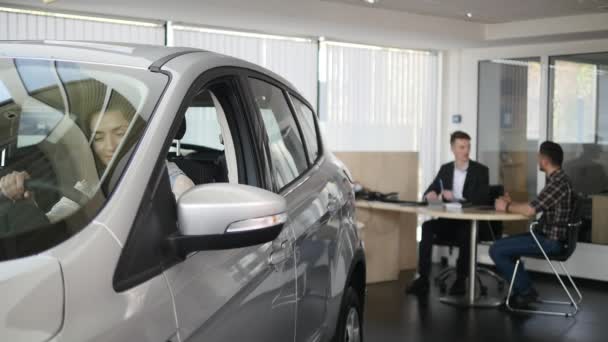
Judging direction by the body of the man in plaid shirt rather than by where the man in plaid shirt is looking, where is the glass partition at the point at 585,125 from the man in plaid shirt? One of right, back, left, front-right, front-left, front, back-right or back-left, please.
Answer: right

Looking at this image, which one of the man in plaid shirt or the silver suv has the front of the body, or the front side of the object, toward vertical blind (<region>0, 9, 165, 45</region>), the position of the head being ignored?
the man in plaid shirt

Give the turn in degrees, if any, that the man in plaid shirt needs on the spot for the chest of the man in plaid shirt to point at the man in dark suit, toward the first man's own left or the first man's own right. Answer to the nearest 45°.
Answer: approximately 45° to the first man's own right

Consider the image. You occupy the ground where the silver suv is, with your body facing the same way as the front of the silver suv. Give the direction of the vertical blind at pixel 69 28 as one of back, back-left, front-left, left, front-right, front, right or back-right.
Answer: back-right

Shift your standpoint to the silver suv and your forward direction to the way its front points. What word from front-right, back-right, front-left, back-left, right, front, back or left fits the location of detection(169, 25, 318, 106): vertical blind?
back-right

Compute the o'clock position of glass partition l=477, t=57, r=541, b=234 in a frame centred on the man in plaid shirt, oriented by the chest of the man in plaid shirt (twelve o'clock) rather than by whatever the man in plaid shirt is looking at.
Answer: The glass partition is roughly at 3 o'clock from the man in plaid shirt.

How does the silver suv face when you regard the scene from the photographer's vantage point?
facing the viewer and to the left of the viewer

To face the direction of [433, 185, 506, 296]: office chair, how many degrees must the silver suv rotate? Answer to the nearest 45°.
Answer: approximately 180°

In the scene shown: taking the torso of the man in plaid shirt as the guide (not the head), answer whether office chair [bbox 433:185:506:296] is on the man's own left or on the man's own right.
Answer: on the man's own right

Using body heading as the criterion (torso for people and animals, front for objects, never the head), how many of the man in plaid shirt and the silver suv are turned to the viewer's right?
0

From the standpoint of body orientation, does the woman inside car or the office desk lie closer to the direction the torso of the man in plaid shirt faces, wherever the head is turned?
the office desk

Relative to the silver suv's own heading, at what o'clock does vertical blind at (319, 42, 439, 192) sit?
The vertical blind is roughly at 5 o'clock from the silver suv.

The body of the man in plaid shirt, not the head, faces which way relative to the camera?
to the viewer's left

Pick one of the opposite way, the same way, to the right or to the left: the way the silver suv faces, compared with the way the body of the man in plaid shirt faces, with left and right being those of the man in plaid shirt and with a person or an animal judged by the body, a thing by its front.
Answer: to the left
